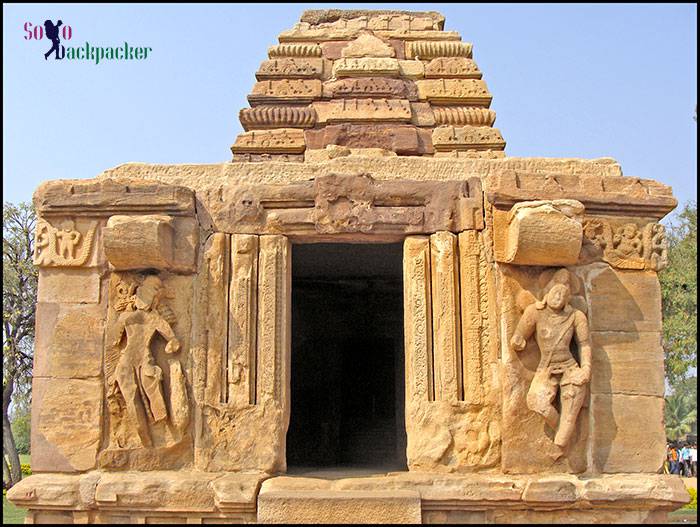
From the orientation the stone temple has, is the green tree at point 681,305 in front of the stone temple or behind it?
behind

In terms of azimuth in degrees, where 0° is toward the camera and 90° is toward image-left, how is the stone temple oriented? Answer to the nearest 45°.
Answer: approximately 0°

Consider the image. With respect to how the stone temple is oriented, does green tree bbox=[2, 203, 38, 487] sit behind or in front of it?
behind
